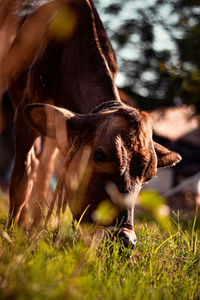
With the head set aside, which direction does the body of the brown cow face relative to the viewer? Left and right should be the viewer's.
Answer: facing the viewer and to the right of the viewer
